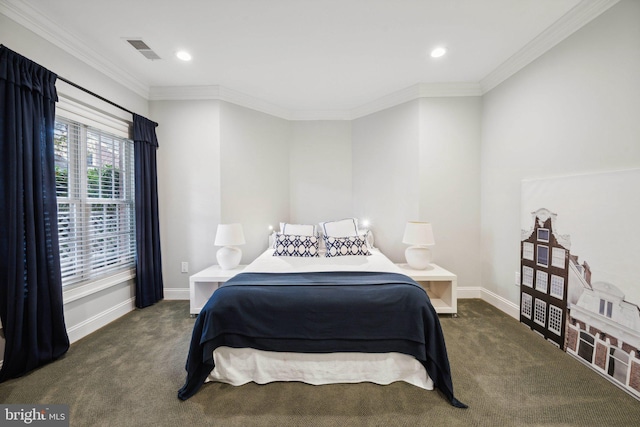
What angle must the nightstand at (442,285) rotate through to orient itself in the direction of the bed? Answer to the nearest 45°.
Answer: approximately 45° to its right

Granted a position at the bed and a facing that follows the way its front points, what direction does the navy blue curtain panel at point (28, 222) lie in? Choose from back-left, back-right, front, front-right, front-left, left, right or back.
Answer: right

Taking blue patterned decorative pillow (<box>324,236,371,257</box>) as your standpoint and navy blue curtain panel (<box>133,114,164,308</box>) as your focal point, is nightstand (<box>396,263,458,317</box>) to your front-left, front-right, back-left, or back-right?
back-left

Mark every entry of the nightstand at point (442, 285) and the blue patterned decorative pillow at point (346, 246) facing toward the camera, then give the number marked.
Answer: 2

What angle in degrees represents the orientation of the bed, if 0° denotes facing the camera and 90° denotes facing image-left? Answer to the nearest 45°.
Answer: approximately 0°

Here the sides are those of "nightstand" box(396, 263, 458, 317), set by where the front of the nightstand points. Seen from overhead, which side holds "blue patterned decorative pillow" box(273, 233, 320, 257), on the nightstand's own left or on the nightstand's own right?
on the nightstand's own right

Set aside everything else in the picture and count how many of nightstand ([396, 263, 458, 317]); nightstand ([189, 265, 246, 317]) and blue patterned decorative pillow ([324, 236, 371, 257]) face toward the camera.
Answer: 3
